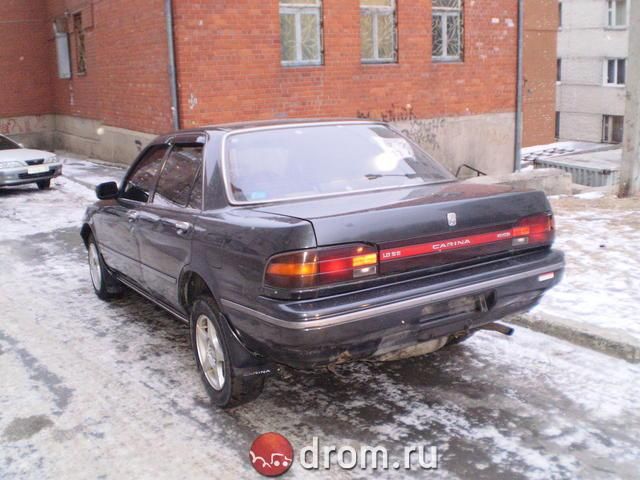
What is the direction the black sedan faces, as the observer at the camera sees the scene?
facing away from the viewer and to the left of the viewer

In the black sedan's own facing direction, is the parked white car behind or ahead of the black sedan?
ahead

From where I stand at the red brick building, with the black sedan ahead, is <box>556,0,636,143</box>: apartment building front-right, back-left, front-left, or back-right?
back-left

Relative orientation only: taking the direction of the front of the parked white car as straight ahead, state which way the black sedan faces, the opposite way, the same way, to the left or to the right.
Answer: the opposite way

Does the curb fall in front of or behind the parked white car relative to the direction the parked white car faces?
in front

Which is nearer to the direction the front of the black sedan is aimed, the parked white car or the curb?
the parked white car

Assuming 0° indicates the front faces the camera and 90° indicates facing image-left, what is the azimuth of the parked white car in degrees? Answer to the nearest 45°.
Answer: approximately 315°

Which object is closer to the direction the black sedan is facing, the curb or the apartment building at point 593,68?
the apartment building
